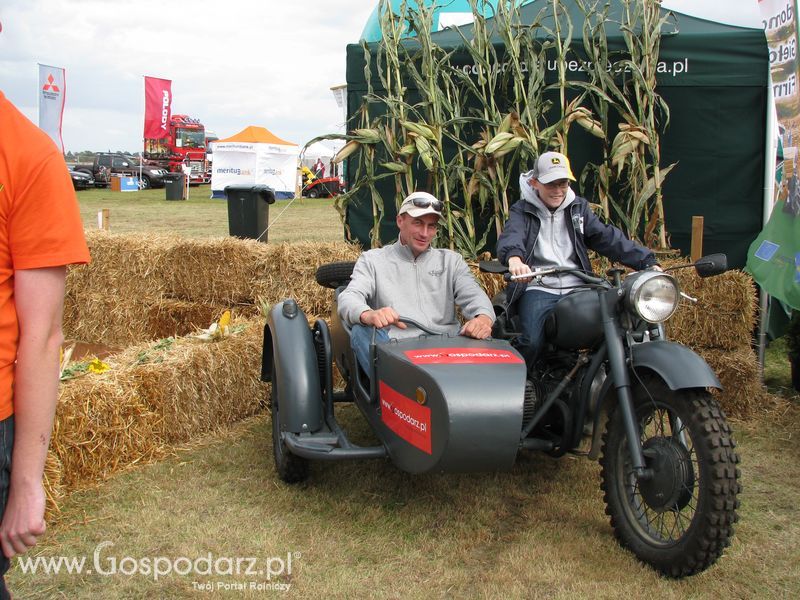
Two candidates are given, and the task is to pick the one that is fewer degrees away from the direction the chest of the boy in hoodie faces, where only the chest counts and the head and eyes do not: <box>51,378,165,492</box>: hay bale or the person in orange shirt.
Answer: the person in orange shirt

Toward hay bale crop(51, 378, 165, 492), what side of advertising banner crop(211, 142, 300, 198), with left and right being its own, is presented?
front

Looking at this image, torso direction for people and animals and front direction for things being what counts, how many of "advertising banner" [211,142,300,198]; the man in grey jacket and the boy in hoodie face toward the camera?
3

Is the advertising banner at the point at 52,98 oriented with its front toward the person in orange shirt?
yes

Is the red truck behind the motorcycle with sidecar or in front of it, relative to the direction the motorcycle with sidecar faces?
behind

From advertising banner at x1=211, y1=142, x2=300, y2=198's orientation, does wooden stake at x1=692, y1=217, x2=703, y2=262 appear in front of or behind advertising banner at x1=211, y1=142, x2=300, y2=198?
in front

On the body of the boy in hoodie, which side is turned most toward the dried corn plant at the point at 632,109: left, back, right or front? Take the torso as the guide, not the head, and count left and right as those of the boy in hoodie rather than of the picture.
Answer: back

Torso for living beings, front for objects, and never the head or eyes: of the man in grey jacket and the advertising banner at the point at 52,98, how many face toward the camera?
2

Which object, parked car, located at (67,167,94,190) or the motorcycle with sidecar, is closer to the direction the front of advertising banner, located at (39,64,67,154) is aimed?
the motorcycle with sidecar

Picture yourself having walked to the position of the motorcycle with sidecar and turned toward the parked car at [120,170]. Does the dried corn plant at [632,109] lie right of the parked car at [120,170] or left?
right

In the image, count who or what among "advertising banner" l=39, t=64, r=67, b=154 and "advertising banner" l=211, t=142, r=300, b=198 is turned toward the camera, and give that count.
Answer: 2

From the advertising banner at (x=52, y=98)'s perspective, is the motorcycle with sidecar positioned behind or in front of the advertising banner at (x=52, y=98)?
in front
